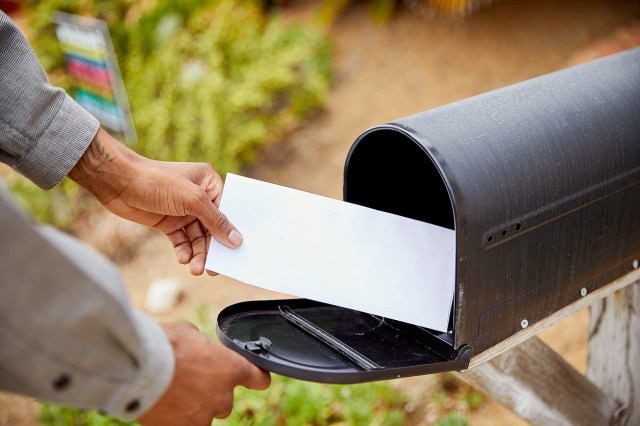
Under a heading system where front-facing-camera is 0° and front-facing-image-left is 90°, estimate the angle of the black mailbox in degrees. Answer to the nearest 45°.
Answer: approximately 45°

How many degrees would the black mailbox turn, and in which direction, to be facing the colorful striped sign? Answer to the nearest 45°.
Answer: approximately 90° to its right

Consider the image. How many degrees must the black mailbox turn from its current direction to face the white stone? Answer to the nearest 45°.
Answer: approximately 90° to its right

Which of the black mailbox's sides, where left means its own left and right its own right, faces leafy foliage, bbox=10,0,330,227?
right
